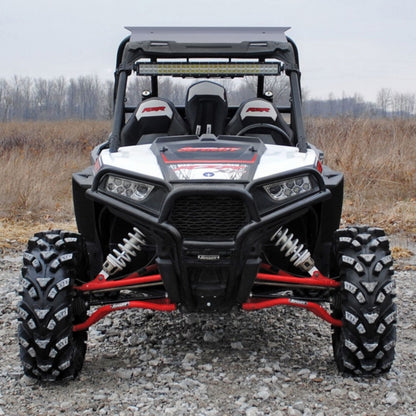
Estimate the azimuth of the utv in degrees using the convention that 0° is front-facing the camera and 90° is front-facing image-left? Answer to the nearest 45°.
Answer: approximately 0°
